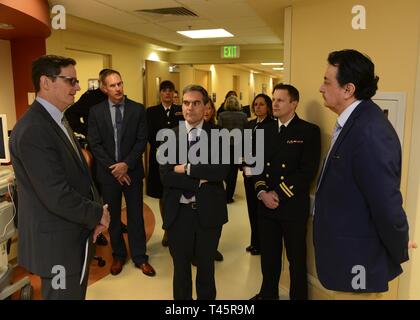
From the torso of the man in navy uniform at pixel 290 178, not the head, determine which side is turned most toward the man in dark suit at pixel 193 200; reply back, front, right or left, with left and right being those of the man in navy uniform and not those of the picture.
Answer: front

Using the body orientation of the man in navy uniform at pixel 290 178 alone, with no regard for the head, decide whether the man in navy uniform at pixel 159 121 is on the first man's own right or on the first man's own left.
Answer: on the first man's own right

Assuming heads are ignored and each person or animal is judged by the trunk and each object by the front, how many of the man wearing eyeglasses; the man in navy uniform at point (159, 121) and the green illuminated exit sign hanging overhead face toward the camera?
2

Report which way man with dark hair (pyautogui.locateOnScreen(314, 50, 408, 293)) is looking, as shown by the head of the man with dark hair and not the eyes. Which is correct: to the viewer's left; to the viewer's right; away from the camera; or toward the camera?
to the viewer's left

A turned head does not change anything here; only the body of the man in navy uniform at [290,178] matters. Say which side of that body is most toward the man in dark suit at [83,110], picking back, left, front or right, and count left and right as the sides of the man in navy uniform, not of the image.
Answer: right

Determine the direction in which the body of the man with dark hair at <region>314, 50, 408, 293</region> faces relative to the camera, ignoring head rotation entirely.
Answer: to the viewer's left

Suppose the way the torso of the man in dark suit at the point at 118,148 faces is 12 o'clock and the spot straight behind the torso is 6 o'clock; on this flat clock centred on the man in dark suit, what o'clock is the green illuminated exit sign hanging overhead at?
The green illuminated exit sign hanging overhead is roughly at 7 o'clock from the man in dark suit.

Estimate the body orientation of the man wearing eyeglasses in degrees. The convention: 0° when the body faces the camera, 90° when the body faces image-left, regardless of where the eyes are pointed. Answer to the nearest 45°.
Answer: approximately 270°

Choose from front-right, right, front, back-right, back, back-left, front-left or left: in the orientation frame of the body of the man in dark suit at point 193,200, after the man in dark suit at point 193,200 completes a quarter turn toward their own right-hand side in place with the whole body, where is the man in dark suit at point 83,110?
front-right

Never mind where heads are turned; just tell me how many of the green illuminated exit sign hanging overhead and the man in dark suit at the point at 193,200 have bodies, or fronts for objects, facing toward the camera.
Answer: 2

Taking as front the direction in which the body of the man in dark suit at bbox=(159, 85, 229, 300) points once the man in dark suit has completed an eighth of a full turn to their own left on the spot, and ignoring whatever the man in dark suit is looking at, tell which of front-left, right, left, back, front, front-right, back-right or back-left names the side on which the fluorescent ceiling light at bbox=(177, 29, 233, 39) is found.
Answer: back-left

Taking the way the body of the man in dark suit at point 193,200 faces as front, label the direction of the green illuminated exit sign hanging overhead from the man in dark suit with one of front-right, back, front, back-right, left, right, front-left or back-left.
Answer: back

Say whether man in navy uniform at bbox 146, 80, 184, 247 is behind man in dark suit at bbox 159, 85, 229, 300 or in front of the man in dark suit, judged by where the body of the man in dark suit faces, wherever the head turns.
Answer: behind

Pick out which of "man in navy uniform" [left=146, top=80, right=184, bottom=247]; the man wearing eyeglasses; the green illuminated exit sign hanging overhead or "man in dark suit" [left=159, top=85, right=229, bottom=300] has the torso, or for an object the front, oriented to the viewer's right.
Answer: the man wearing eyeglasses
